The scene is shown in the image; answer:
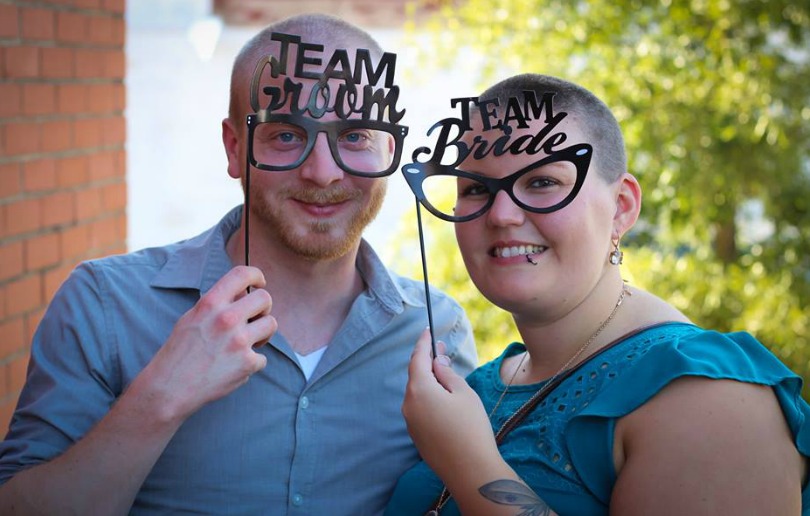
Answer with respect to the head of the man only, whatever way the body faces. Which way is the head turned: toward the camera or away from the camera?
toward the camera

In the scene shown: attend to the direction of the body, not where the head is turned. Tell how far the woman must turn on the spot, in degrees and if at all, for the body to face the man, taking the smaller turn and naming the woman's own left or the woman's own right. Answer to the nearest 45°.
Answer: approximately 45° to the woman's own right

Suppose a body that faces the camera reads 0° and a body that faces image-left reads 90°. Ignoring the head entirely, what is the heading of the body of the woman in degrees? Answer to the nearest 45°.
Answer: approximately 45°
